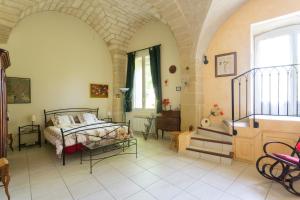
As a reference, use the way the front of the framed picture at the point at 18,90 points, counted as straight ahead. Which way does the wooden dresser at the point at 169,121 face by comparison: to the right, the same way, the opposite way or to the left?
to the right

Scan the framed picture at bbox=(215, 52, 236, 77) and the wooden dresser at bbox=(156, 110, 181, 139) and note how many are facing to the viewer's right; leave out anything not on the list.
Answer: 0

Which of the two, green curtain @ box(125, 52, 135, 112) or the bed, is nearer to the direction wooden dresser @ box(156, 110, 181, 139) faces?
the bed

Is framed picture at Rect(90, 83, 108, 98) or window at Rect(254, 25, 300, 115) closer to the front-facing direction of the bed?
the window

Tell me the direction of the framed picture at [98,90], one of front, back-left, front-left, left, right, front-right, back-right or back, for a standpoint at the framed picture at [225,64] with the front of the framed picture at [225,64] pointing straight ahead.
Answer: front-right

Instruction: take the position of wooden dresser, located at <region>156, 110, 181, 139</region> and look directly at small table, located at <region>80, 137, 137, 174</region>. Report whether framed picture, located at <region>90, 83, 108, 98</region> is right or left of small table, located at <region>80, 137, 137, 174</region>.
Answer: right

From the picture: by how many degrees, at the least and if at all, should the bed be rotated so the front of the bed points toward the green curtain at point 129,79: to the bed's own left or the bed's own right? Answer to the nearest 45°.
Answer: approximately 90° to the bed's own left

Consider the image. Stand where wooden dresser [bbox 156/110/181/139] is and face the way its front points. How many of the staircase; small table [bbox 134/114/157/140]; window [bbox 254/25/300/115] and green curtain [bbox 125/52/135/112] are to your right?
2

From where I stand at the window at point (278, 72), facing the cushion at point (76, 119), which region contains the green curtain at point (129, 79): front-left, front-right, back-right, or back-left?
front-right

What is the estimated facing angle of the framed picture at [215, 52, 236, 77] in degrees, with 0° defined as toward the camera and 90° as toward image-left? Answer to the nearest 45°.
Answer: approximately 45°
